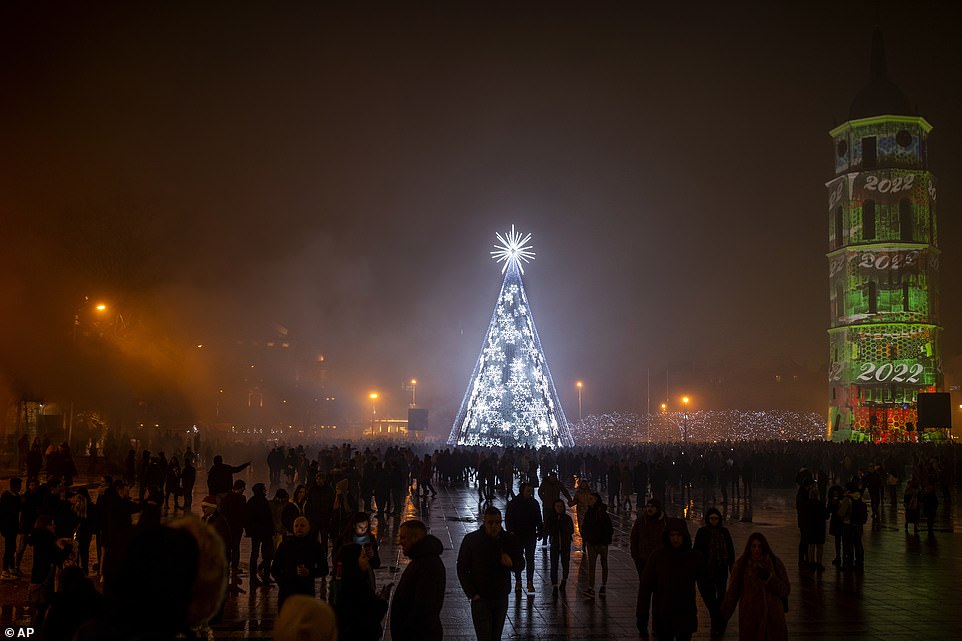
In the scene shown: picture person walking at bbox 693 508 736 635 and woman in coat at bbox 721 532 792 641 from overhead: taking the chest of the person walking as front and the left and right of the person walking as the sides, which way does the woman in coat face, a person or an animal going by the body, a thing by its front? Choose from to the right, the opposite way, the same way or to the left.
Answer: the same way

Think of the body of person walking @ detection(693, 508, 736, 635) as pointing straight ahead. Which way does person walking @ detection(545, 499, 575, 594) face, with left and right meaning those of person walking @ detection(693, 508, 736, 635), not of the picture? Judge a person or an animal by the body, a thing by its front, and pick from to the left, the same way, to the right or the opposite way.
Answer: the same way

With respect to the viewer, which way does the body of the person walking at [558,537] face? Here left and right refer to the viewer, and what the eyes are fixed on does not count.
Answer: facing the viewer

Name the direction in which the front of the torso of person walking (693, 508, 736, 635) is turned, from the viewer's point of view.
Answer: toward the camera

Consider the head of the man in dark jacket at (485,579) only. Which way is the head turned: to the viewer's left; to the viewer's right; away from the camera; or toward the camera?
toward the camera

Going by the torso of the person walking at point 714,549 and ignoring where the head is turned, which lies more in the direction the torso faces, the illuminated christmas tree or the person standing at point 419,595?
the person standing

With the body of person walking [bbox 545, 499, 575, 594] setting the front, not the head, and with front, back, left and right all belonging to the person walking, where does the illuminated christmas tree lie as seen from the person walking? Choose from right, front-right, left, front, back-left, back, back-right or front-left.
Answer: back

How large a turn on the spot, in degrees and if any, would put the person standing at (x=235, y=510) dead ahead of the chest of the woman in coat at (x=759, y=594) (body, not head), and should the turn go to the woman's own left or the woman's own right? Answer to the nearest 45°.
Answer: approximately 135° to the woman's own right

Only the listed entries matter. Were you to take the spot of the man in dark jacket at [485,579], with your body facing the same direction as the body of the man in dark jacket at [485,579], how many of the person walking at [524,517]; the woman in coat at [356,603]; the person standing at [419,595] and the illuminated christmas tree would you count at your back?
2

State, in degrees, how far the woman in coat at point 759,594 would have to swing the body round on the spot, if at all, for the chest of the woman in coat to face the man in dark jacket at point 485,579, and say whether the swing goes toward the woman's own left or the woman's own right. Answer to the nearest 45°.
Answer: approximately 90° to the woman's own right

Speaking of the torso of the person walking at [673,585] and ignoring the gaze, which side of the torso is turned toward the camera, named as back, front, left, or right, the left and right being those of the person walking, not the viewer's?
front
